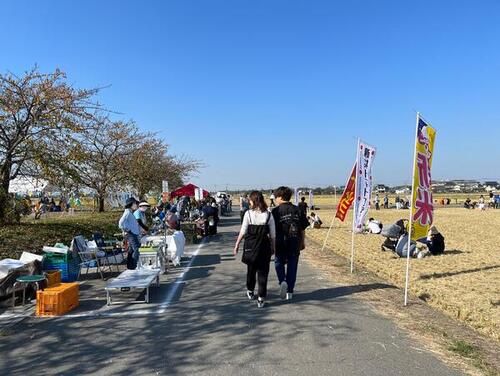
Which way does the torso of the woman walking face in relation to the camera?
away from the camera

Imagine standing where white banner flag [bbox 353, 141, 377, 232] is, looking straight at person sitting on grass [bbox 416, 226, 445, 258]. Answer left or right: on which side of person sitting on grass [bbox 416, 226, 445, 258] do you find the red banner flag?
left

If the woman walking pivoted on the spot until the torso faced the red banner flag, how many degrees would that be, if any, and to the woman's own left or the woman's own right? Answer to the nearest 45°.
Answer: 0° — they already face it

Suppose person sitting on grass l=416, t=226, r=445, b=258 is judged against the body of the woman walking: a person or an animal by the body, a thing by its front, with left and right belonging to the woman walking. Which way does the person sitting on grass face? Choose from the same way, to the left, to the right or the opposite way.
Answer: to the left

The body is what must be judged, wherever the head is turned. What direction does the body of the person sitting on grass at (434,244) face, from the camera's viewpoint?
to the viewer's left

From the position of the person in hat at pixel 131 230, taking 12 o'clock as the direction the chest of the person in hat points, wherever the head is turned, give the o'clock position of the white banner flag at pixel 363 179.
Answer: The white banner flag is roughly at 12 o'clock from the person in hat.

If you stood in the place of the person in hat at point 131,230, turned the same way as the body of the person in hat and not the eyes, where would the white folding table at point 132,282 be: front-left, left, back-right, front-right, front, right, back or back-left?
right

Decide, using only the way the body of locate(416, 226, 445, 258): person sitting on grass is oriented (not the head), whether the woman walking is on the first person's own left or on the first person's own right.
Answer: on the first person's own left

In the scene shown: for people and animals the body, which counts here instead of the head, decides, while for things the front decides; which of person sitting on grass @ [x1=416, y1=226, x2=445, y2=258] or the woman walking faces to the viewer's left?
the person sitting on grass

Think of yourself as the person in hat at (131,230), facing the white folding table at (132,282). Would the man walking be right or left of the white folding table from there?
left

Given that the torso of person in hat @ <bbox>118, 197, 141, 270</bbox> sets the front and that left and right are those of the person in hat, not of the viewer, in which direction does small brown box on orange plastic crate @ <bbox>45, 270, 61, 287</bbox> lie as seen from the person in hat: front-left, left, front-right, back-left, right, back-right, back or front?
back-right

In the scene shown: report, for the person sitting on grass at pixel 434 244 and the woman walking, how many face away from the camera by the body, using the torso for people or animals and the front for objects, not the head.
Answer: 1

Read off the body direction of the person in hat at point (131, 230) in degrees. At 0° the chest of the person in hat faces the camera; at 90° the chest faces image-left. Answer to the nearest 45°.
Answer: approximately 270°

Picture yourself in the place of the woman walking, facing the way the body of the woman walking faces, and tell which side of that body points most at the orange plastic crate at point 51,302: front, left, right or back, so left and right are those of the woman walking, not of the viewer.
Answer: left
